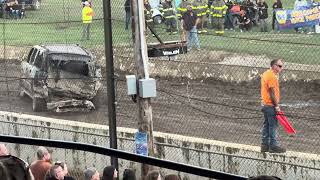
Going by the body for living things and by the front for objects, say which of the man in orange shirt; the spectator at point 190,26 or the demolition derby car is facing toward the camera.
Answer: the spectator

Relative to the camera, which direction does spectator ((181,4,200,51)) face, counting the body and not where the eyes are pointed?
toward the camera

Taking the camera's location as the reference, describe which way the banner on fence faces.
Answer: facing the viewer

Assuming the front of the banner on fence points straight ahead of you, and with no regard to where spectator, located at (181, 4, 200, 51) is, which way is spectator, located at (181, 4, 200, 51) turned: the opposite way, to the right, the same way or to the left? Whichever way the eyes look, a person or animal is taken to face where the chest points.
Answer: the same way

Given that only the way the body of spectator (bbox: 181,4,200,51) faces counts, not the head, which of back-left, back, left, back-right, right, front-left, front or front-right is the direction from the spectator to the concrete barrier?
front

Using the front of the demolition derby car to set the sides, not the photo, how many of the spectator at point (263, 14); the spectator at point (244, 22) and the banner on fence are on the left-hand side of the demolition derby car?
0

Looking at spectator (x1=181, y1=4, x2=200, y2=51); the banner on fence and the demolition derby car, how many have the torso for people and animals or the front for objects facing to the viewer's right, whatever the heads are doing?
0
